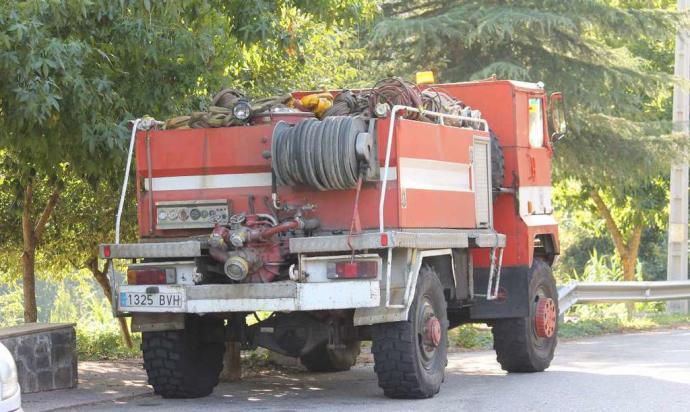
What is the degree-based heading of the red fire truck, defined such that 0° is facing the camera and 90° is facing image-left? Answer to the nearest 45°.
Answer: approximately 225°

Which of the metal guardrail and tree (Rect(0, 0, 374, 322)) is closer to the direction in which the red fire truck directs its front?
the metal guardrail

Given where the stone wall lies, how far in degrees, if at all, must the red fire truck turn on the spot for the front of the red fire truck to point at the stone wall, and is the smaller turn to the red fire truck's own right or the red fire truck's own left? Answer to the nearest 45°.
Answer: approximately 135° to the red fire truck's own left

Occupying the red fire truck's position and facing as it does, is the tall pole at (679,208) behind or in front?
in front

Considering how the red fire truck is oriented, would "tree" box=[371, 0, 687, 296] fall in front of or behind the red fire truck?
in front

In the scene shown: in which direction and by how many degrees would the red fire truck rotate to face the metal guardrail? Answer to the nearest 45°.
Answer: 0° — it already faces it
